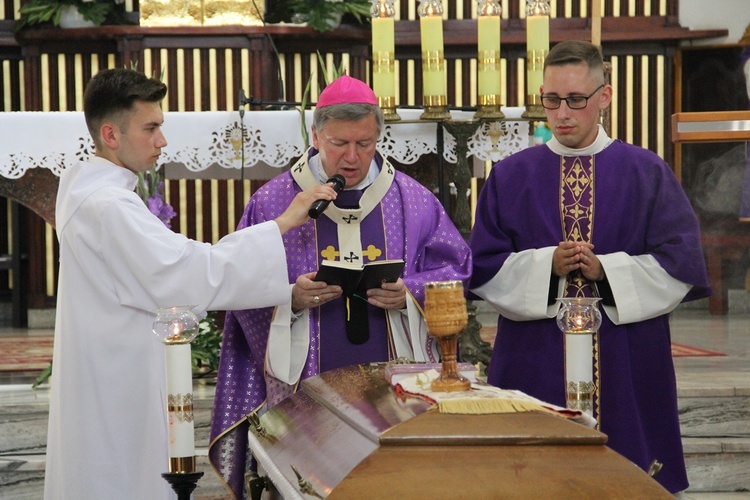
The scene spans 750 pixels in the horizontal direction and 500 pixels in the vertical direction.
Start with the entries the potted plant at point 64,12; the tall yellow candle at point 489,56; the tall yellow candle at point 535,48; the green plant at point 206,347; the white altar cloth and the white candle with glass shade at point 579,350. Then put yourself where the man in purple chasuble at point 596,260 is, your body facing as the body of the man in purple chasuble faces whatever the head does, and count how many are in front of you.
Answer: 1

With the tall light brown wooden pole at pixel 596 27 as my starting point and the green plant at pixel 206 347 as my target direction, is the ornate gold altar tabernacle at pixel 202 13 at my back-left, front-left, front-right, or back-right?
front-right

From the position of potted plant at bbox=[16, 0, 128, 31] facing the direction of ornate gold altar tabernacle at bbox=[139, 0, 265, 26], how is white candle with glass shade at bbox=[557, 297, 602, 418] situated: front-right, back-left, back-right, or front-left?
front-right

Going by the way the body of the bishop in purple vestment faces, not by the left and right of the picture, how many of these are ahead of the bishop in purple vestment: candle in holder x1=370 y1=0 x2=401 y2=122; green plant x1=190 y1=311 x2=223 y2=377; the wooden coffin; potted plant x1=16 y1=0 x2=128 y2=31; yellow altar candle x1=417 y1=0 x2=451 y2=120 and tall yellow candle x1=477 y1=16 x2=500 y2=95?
1

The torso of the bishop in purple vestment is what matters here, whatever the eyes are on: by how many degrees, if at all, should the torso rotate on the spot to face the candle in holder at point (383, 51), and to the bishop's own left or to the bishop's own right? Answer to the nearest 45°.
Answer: approximately 180°

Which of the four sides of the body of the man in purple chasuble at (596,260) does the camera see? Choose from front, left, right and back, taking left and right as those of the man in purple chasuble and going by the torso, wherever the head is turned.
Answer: front

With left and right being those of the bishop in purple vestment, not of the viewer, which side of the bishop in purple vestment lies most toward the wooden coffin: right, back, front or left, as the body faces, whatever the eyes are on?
front

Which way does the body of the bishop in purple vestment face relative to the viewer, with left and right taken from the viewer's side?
facing the viewer

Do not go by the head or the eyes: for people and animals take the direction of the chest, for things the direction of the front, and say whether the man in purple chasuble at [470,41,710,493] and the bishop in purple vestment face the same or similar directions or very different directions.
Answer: same or similar directions

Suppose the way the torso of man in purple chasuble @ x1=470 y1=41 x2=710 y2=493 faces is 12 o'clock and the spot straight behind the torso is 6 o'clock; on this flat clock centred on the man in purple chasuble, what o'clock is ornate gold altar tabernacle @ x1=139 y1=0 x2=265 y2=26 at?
The ornate gold altar tabernacle is roughly at 5 o'clock from the man in purple chasuble.

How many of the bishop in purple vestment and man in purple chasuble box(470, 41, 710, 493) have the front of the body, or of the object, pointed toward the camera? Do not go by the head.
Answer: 2

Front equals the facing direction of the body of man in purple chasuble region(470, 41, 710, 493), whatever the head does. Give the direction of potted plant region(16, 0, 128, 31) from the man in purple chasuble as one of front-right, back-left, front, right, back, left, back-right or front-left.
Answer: back-right

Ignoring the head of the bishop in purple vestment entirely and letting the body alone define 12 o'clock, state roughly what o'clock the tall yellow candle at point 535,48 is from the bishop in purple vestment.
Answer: The tall yellow candle is roughly at 7 o'clock from the bishop in purple vestment.

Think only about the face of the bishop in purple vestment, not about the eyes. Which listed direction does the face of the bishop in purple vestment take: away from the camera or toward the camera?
toward the camera
